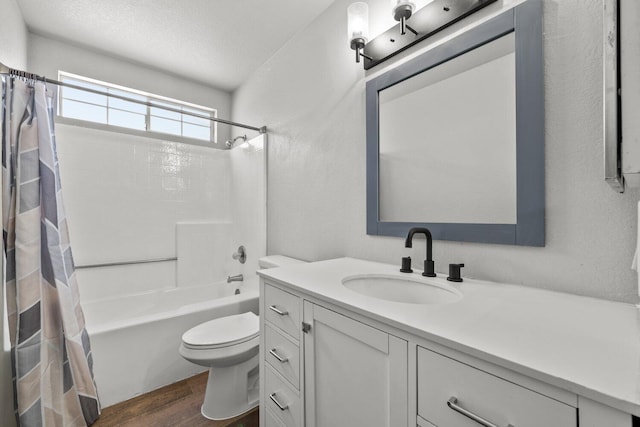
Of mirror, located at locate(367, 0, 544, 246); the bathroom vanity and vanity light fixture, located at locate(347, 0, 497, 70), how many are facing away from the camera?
0

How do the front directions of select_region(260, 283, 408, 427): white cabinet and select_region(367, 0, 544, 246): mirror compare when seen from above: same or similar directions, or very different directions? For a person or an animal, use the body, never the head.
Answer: same or similar directions

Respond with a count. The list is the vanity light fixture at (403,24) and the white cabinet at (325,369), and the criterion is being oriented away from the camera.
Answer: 0

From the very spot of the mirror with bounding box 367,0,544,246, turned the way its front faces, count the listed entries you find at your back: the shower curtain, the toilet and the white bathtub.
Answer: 0

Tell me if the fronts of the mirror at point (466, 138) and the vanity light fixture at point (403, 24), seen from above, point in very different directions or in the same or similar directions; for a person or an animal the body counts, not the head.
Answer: same or similar directions

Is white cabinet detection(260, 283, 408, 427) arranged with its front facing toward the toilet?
no

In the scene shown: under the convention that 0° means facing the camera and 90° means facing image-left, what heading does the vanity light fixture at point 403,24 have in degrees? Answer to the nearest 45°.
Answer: approximately 45°

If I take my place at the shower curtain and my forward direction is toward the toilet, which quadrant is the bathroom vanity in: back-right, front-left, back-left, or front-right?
front-right

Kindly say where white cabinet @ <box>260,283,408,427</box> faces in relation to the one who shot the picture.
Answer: facing the viewer and to the left of the viewer

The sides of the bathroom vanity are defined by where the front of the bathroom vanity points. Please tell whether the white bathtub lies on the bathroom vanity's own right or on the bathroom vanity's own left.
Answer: on the bathroom vanity's own right

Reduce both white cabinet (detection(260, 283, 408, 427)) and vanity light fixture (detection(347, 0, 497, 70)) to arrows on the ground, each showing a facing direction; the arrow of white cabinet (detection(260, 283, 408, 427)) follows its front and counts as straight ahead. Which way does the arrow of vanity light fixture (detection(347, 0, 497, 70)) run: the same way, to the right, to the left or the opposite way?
the same way

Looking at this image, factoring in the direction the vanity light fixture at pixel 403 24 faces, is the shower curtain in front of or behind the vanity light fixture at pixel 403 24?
in front
